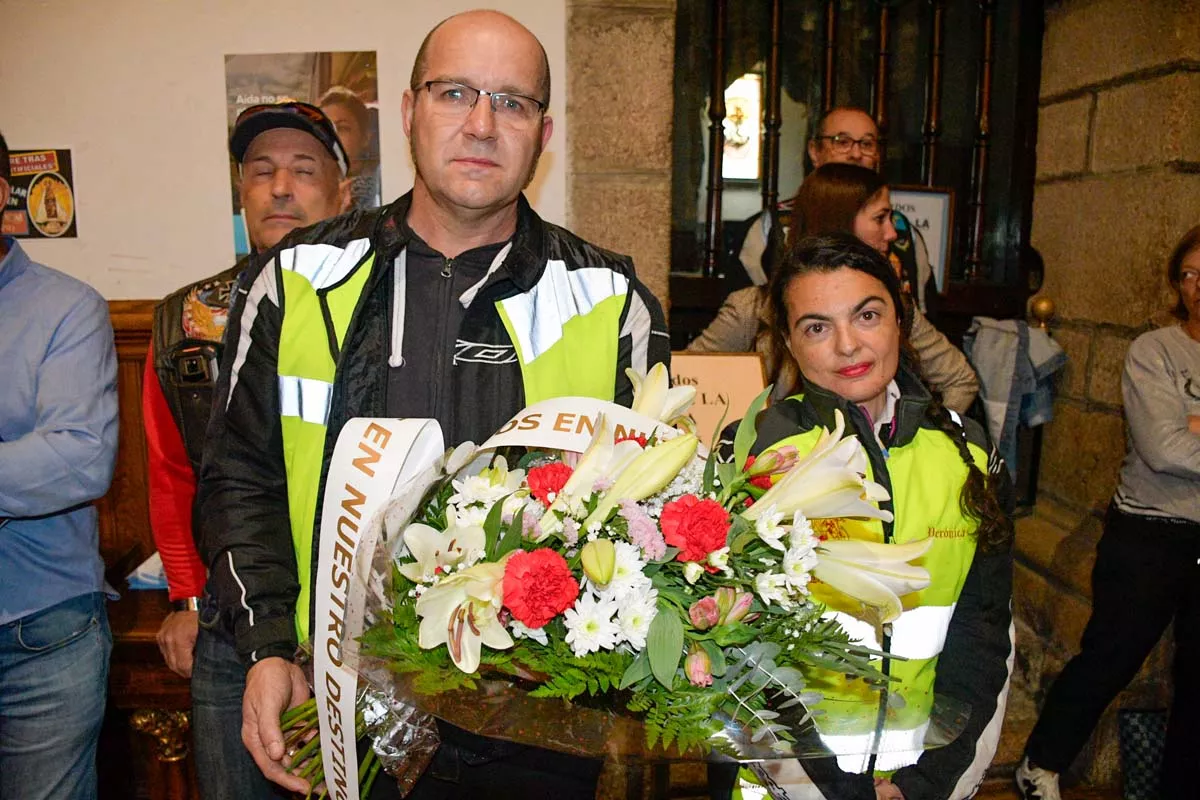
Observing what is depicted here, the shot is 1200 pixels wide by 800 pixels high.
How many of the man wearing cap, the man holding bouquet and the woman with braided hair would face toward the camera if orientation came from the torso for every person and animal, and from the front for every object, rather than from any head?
3

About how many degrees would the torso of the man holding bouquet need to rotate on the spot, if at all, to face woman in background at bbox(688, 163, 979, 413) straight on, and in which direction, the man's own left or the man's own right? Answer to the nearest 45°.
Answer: approximately 135° to the man's own left

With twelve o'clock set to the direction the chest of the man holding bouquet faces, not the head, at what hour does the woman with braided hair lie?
The woman with braided hair is roughly at 9 o'clock from the man holding bouquet.

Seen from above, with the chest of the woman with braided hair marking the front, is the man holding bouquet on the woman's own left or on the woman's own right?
on the woman's own right

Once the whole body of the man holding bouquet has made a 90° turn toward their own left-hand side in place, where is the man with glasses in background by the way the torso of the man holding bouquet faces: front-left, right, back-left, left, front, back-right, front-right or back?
front-left

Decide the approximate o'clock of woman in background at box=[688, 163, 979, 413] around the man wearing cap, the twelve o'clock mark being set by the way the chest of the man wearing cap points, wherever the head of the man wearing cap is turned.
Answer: The woman in background is roughly at 9 o'clock from the man wearing cap.

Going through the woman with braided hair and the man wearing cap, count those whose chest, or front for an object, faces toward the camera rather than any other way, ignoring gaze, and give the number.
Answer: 2

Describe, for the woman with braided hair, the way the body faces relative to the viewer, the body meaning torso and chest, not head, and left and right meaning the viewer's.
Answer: facing the viewer

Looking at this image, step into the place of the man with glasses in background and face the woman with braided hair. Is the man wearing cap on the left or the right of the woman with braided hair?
right

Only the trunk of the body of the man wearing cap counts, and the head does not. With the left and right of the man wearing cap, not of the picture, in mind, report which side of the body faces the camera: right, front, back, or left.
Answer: front

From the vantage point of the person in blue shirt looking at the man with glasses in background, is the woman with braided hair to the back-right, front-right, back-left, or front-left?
front-right
